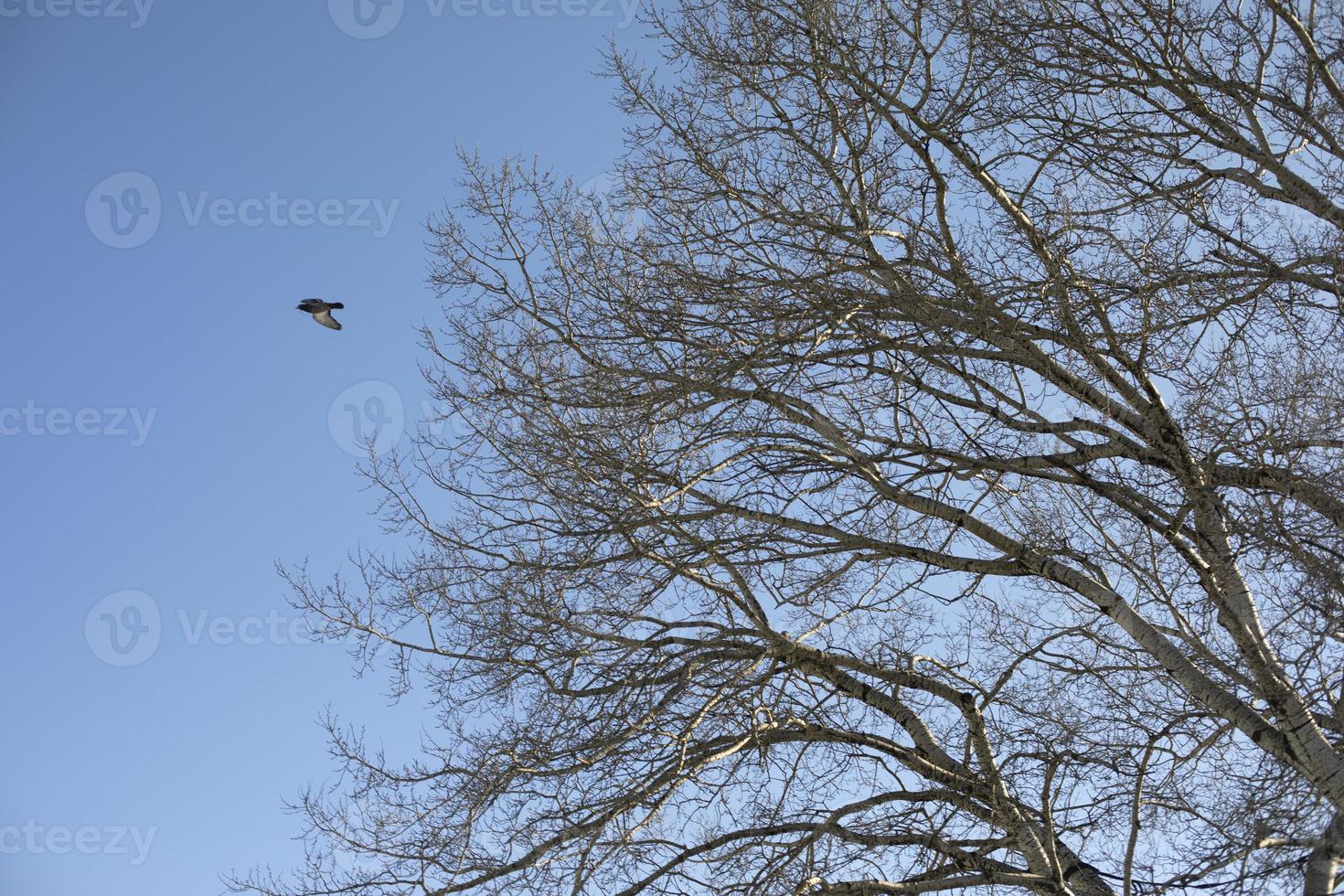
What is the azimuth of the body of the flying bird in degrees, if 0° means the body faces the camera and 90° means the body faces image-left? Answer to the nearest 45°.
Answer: approximately 90°
